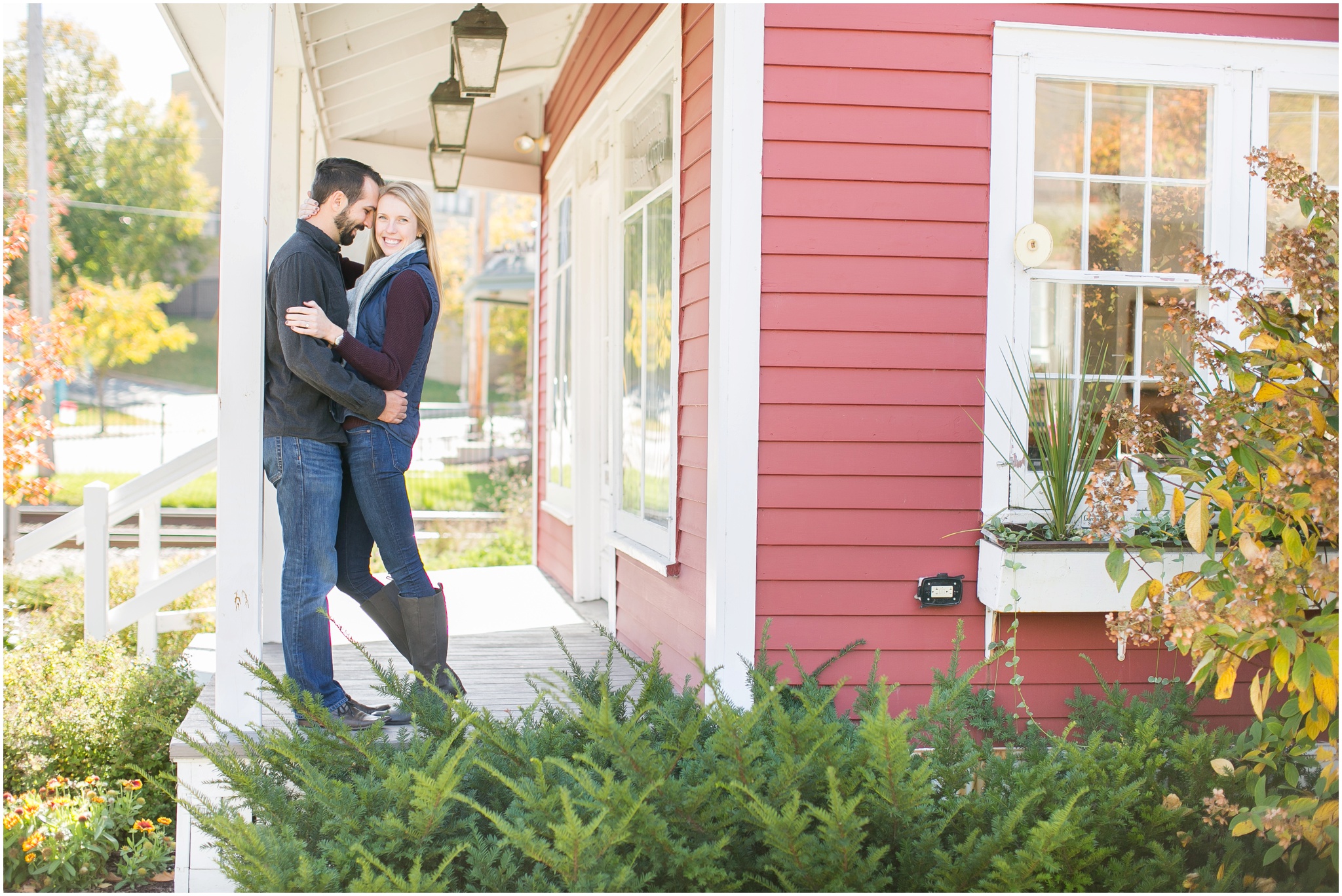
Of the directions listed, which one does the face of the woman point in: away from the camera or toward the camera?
toward the camera

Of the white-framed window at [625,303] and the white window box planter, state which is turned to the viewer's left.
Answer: the white-framed window

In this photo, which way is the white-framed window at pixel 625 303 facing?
to the viewer's left

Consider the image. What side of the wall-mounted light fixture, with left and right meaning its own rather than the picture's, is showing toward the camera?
left

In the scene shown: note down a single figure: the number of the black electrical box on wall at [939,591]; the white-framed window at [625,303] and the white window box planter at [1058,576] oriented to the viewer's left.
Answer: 1

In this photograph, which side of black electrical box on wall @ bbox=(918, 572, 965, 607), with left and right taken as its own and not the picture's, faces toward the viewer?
front

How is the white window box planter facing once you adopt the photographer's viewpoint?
facing the viewer

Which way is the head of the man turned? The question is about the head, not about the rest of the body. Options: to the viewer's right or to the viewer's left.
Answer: to the viewer's right

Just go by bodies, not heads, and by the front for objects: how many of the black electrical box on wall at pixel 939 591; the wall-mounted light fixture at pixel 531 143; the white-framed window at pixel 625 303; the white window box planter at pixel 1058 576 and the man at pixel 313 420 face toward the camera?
2

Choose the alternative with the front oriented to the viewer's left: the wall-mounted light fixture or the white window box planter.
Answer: the wall-mounted light fixture

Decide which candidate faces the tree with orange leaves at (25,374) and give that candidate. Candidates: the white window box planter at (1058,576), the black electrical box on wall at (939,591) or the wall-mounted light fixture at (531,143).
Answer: the wall-mounted light fixture

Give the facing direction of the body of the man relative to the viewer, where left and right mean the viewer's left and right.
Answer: facing to the right of the viewer
